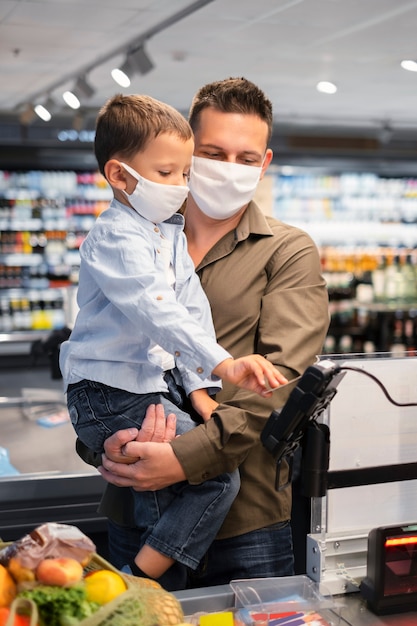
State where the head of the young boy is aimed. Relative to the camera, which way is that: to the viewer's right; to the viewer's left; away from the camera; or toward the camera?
to the viewer's right

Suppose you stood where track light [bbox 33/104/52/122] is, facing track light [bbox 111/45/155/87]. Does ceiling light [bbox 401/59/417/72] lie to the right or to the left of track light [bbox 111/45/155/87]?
left

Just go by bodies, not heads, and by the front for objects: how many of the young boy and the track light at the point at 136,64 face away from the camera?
0

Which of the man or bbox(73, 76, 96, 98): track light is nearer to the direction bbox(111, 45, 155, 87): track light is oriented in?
the man

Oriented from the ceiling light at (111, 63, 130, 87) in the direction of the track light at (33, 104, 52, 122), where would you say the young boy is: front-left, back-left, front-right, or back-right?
back-left

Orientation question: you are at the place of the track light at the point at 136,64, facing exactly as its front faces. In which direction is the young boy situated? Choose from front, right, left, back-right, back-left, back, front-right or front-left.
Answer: front-left

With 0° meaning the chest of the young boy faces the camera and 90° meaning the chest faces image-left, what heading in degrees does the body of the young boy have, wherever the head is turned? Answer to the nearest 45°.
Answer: approximately 315°

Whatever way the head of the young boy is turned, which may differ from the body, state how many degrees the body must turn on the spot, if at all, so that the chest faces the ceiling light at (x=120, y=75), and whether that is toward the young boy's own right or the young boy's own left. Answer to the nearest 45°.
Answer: approximately 135° to the young boy's own left
